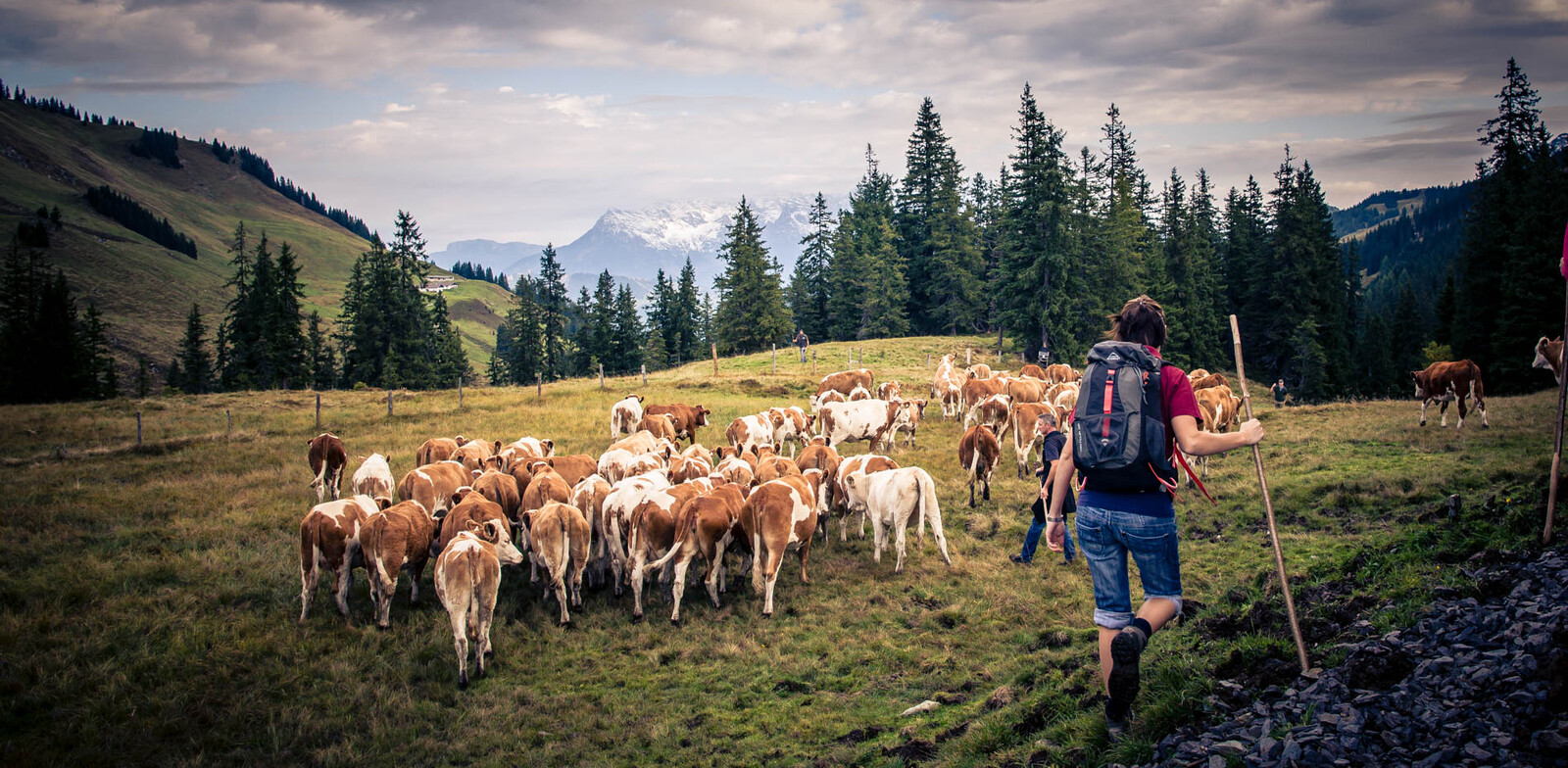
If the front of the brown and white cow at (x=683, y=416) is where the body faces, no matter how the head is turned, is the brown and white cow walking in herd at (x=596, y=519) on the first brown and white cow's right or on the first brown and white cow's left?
on the first brown and white cow's right

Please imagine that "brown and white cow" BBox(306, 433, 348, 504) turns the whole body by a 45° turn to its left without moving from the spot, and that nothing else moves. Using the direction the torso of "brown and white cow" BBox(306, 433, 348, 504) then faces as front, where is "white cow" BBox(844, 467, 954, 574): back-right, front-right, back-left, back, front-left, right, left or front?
back

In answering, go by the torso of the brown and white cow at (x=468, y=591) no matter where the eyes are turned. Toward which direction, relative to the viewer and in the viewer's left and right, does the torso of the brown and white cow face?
facing away from the viewer

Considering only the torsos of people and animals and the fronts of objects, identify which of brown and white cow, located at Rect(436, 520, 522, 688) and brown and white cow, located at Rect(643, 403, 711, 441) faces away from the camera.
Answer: brown and white cow, located at Rect(436, 520, 522, 688)

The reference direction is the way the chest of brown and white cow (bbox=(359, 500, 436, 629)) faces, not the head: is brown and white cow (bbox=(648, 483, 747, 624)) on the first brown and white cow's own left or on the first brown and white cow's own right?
on the first brown and white cow's own right

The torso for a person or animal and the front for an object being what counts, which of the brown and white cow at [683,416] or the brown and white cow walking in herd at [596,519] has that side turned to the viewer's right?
the brown and white cow at [683,416]

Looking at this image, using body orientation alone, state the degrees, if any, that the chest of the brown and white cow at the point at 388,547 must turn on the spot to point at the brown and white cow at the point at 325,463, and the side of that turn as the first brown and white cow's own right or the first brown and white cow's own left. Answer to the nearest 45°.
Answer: approximately 45° to the first brown and white cow's own left

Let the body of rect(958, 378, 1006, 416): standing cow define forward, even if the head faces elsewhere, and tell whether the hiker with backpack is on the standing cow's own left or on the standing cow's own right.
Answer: on the standing cow's own right

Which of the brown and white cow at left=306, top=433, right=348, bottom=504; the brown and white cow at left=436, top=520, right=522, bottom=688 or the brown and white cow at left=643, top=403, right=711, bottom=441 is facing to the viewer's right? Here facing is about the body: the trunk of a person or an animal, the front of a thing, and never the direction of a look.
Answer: the brown and white cow at left=643, top=403, right=711, bottom=441

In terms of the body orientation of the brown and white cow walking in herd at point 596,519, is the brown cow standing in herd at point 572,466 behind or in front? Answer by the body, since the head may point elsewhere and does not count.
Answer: in front

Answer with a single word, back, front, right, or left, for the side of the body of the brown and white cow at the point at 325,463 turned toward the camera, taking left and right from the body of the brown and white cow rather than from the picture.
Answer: back

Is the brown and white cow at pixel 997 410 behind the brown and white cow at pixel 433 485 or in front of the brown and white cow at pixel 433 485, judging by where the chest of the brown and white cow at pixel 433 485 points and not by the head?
in front

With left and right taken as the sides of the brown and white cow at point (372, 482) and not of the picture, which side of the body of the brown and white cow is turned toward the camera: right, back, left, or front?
back

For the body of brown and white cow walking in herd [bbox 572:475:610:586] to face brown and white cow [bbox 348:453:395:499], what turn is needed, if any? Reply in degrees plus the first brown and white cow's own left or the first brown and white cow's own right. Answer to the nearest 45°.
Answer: approximately 45° to the first brown and white cow's own left

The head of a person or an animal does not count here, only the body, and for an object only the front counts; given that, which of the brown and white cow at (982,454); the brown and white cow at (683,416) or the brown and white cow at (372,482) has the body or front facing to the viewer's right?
the brown and white cow at (683,416)
